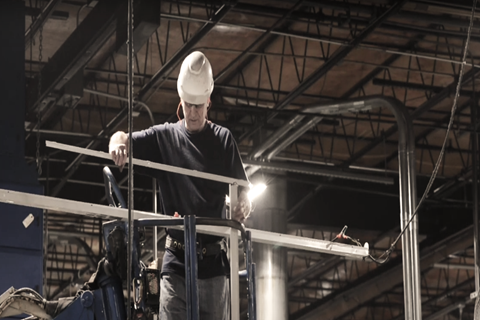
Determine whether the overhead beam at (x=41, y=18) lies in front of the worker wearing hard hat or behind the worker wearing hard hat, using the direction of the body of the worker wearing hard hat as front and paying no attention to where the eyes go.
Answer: behind

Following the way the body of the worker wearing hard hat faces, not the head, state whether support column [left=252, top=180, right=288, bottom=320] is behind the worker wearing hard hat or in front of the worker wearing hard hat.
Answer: behind

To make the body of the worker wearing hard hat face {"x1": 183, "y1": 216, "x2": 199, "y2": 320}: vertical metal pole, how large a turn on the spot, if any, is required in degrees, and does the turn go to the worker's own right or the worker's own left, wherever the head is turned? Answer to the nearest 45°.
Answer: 0° — they already face it

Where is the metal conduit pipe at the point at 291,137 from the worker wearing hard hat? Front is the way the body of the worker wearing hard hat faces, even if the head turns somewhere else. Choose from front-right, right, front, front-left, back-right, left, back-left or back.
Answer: back

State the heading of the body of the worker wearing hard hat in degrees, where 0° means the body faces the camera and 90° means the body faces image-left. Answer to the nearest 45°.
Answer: approximately 0°

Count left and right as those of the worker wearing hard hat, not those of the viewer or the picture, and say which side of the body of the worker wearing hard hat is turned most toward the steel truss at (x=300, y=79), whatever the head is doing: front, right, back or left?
back

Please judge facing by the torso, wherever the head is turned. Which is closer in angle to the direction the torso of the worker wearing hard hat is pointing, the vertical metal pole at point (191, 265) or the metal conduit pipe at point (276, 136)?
the vertical metal pole

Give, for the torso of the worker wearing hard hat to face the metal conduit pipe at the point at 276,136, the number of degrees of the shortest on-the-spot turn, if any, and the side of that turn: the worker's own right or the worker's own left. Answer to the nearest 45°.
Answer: approximately 180°
